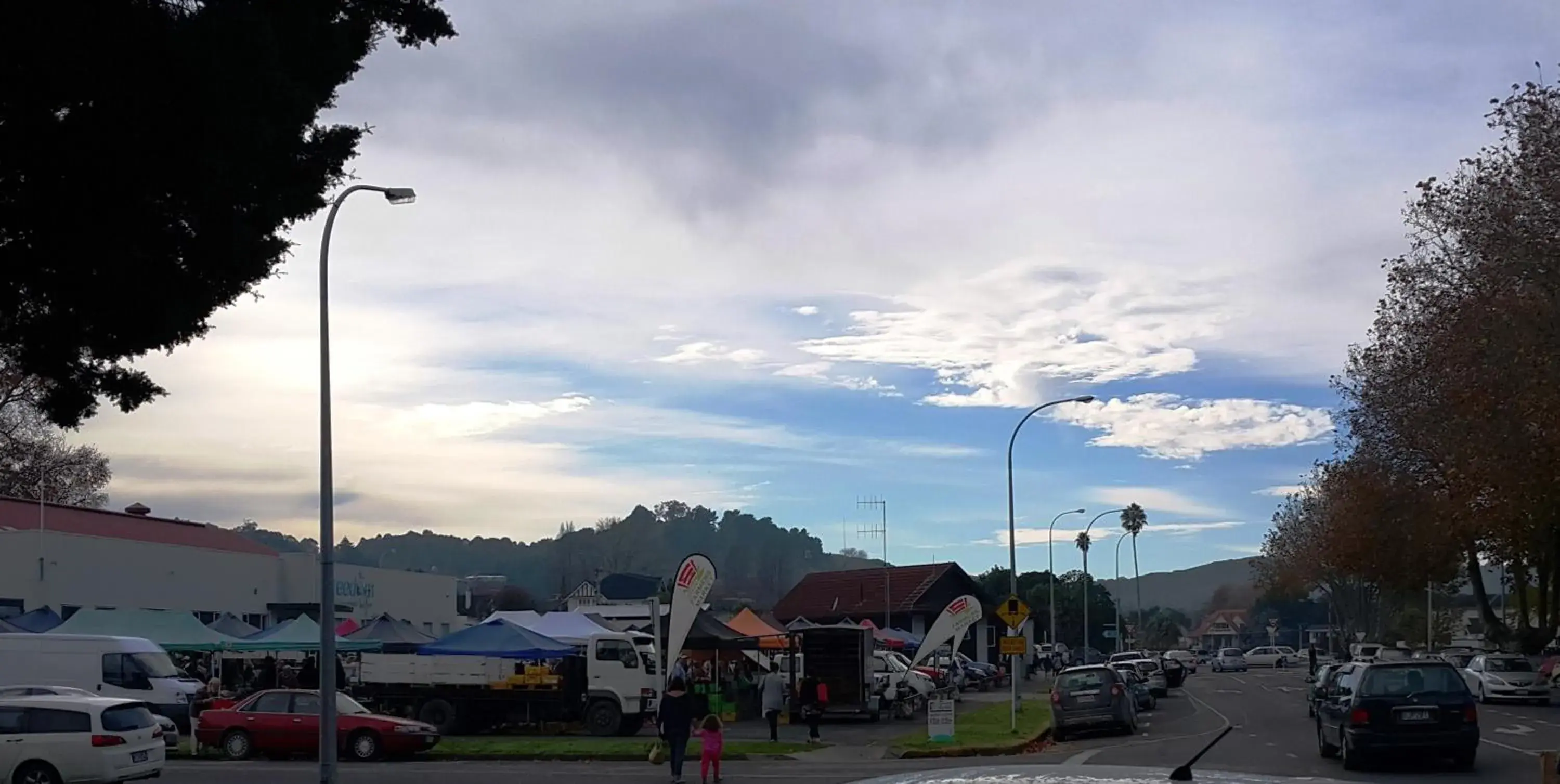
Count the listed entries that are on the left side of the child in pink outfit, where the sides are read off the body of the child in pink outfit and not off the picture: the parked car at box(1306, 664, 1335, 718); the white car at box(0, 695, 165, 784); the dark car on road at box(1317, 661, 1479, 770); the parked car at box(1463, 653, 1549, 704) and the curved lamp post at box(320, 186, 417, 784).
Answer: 2

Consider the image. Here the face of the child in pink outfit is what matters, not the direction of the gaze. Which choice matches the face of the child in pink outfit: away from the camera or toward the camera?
away from the camera

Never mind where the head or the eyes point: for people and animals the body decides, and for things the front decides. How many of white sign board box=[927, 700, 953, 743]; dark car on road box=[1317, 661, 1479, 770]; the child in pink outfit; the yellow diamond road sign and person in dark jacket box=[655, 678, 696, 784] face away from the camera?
3

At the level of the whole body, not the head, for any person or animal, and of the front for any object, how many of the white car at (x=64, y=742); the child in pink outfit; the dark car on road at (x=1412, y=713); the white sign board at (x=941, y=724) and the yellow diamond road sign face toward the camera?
2

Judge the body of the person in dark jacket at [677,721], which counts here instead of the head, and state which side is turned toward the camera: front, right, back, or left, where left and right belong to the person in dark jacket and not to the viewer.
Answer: back

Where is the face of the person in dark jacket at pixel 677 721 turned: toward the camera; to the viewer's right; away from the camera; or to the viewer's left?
away from the camera

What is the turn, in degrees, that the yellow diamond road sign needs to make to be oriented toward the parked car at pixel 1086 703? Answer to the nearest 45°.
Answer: approximately 45° to its left

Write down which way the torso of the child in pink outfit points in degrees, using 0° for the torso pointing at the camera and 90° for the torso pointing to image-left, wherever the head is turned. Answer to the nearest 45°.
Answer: approximately 180°

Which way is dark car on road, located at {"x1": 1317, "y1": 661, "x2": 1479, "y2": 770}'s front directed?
away from the camera

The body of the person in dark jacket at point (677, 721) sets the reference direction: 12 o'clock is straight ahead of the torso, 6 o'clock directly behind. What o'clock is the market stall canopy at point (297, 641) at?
The market stall canopy is roughly at 11 o'clock from the person in dark jacket.

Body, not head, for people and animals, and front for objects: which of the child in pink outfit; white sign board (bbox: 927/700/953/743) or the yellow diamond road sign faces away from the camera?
the child in pink outfit
